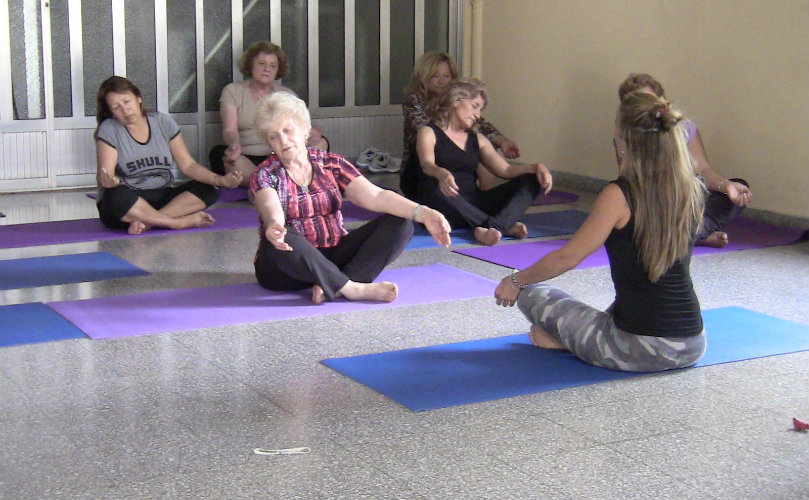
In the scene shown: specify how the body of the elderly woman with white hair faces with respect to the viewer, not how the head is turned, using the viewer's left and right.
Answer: facing the viewer and to the right of the viewer

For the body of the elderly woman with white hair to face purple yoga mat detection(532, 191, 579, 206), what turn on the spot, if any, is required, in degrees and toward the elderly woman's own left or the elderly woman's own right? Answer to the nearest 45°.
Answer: approximately 90° to the elderly woman's own left

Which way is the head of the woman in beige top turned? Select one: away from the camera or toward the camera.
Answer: toward the camera

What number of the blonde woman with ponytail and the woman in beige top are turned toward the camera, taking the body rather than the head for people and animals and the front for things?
1

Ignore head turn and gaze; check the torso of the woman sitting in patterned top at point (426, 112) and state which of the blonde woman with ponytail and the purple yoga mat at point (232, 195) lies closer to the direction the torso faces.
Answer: the blonde woman with ponytail

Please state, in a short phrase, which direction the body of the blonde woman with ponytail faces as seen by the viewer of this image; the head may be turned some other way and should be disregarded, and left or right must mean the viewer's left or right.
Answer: facing away from the viewer and to the left of the viewer

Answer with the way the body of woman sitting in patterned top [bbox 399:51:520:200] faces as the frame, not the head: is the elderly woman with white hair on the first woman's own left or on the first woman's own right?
on the first woman's own right

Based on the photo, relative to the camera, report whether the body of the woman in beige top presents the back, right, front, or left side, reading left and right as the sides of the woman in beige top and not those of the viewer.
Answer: front

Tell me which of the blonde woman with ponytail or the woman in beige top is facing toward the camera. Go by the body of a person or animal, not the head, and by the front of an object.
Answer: the woman in beige top

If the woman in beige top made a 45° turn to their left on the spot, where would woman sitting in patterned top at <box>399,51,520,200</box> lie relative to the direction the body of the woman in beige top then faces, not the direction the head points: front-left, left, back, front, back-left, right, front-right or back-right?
front

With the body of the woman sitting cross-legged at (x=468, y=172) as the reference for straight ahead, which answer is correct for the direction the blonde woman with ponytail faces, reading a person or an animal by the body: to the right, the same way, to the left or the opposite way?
the opposite way

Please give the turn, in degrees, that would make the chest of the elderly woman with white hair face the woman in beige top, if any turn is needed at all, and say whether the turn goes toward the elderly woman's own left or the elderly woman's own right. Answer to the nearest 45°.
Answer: approximately 135° to the elderly woman's own left

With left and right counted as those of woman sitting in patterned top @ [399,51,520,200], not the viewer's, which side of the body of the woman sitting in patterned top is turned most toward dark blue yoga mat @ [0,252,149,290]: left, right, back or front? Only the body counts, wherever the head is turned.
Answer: right

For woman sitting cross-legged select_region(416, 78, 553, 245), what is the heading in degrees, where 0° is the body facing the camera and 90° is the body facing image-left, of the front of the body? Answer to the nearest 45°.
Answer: approximately 315°

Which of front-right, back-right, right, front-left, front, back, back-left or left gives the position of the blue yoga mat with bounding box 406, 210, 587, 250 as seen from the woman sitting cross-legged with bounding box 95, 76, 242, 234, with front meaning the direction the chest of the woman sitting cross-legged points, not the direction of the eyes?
front-left
